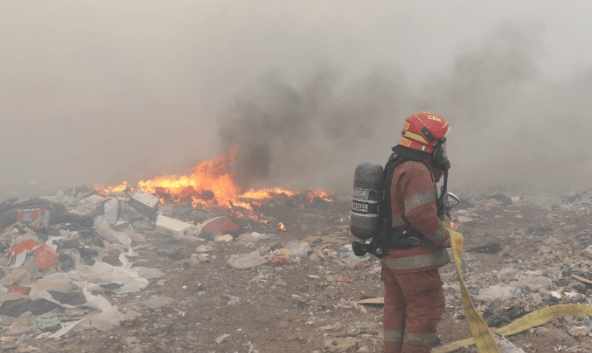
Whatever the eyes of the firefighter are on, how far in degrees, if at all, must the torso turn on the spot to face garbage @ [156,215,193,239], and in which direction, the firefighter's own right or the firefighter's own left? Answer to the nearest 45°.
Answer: approximately 135° to the firefighter's own left

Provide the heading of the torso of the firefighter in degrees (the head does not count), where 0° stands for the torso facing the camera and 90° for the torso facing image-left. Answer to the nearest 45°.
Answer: approximately 270°

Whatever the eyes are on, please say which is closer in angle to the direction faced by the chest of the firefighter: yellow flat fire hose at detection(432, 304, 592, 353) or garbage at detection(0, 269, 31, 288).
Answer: the yellow flat fire hose

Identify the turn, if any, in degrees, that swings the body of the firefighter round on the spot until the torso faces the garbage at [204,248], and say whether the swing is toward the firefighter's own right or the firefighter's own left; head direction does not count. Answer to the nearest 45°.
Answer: approximately 135° to the firefighter's own left

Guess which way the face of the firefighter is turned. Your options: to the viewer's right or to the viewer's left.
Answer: to the viewer's right

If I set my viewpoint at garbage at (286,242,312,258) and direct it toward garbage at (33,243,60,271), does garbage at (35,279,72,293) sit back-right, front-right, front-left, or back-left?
front-left

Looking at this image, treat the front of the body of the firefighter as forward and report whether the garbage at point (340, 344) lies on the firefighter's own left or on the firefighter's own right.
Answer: on the firefighter's own left

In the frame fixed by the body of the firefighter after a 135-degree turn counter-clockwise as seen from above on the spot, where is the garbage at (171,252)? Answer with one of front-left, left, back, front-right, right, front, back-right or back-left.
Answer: front
